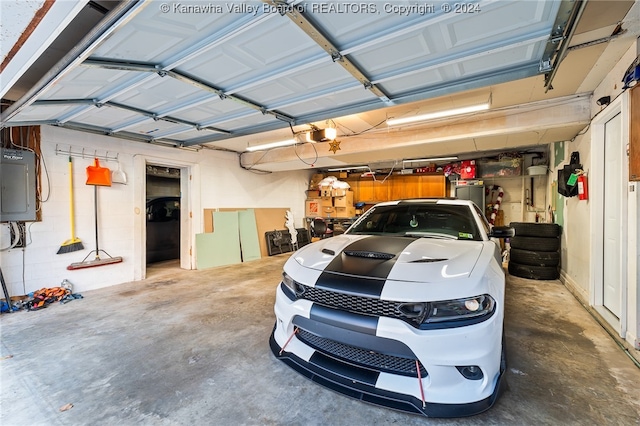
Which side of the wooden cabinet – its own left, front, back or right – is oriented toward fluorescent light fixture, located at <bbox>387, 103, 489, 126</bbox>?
front

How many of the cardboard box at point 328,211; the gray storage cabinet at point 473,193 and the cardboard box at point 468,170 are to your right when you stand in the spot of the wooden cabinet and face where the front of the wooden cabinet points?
1

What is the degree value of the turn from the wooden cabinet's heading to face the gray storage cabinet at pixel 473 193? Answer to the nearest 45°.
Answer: approximately 45° to its left

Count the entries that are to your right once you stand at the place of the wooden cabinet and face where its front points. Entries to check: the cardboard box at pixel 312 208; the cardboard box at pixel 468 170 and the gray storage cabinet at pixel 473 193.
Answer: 1

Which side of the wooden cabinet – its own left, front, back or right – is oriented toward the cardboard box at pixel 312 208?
right

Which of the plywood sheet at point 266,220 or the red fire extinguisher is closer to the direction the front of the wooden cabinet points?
the red fire extinguisher

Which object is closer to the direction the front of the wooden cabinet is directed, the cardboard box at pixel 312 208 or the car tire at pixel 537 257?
the car tire

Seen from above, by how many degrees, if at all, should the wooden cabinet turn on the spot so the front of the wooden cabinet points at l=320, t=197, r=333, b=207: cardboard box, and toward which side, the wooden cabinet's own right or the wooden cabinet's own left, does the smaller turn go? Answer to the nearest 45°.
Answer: approximately 90° to the wooden cabinet's own right

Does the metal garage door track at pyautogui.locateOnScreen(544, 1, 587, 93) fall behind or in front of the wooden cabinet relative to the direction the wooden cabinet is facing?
in front

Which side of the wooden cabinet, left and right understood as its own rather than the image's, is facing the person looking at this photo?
front

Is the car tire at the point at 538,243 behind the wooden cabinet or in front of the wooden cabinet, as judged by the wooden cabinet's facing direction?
in front

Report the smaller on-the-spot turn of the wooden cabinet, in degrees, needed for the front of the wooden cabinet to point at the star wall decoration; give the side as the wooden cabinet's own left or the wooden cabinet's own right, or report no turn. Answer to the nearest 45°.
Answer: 0° — it already faces it

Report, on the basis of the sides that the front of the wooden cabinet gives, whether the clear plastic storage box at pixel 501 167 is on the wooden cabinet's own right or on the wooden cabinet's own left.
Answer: on the wooden cabinet's own left

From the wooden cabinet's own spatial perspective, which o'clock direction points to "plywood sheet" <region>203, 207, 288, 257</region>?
The plywood sheet is roughly at 2 o'clock from the wooden cabinet.

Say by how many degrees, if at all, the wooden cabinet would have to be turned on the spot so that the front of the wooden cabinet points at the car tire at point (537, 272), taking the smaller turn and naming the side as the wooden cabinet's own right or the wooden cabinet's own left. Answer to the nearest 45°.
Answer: approximately 45° to the wooden cabinet's own left

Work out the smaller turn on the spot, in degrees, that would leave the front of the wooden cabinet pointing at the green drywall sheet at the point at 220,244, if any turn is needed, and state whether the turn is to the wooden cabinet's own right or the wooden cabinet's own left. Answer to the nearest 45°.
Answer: approximately 45° to the wooden cabinet's own right

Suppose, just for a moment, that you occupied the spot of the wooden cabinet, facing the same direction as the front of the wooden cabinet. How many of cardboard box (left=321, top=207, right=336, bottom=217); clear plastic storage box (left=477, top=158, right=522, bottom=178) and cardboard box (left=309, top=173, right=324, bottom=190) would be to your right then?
2

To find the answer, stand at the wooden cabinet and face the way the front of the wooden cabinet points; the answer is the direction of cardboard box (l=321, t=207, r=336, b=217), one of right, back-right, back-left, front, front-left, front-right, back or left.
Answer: right

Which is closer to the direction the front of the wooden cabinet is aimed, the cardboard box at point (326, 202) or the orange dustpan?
the orange dustpan
